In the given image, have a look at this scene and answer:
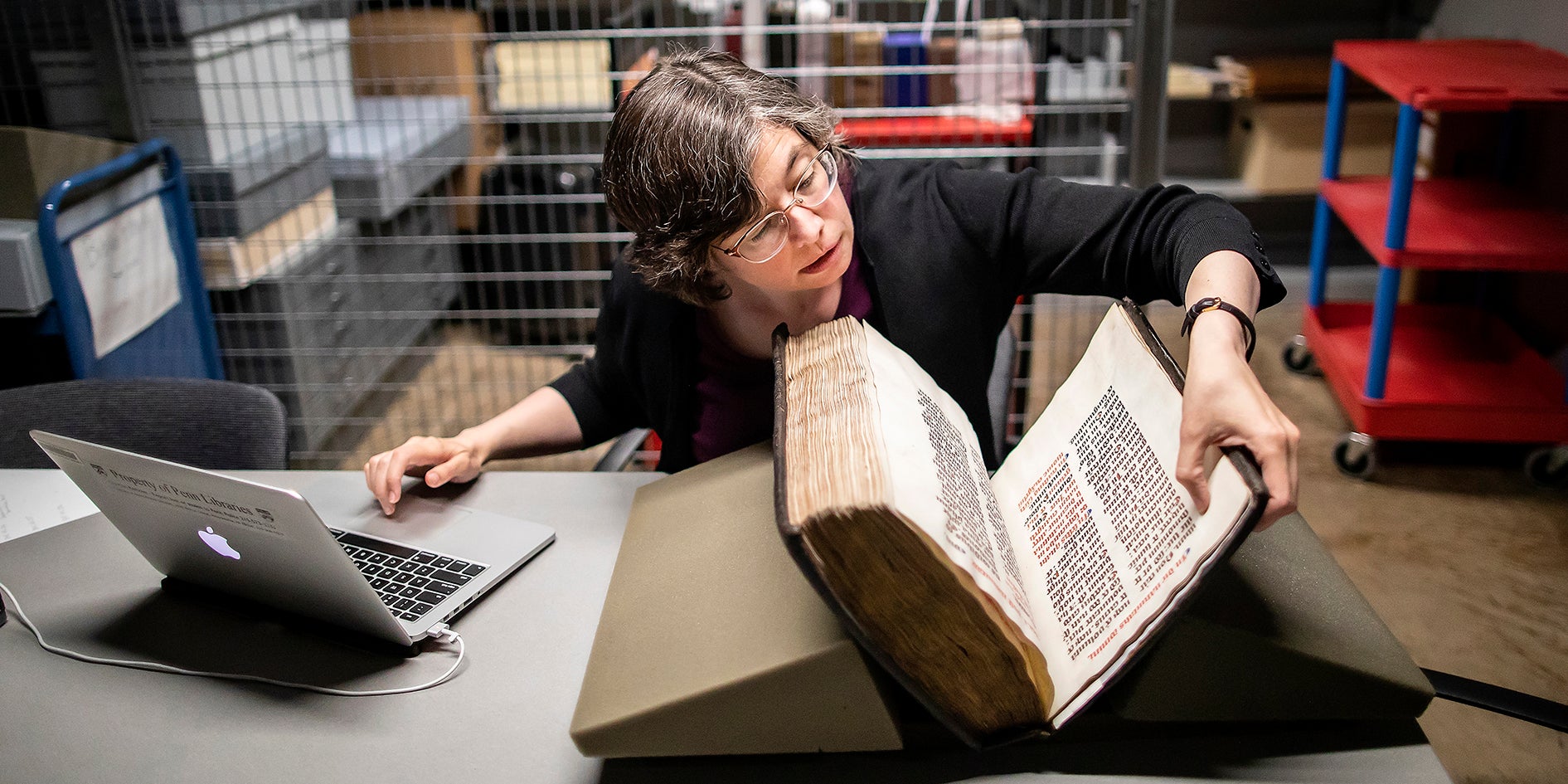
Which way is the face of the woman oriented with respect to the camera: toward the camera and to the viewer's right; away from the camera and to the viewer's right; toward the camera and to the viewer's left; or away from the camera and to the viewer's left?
toward the camera and to the viewer's right

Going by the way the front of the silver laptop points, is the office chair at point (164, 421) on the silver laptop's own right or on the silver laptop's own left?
on the silver laptop's own left

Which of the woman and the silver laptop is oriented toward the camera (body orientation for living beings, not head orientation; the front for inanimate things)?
the woman

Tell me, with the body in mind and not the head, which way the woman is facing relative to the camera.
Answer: toward the camera

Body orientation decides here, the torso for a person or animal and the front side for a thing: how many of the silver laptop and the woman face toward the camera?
1

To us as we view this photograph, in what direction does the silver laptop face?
facing away from the viewer and to the right of the viewer

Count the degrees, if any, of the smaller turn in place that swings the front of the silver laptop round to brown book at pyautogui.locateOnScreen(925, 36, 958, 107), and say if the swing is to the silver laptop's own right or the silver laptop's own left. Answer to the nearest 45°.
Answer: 0° — it already faces it

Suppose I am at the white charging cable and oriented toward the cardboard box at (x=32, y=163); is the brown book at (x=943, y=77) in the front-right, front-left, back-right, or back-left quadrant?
front-right

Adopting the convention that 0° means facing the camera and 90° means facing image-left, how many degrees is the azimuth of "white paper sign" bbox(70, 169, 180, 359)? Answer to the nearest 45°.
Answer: approximately 315°

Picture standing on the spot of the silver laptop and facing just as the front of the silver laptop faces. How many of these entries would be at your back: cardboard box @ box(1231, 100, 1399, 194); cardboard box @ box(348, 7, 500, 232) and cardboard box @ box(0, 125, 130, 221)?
0

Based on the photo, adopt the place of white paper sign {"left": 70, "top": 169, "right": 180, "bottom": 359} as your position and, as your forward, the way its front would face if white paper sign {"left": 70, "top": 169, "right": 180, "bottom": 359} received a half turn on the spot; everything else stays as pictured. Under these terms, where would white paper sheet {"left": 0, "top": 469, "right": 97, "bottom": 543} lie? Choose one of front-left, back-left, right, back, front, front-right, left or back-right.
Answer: back-left

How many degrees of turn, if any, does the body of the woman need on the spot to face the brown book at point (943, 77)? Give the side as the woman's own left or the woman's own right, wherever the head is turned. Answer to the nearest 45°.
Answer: approximately 180°

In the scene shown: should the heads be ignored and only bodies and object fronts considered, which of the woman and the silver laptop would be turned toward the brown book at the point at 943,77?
the silver laptop

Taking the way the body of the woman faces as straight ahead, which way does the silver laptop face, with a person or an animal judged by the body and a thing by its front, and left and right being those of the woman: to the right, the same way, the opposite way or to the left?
the opposite way
